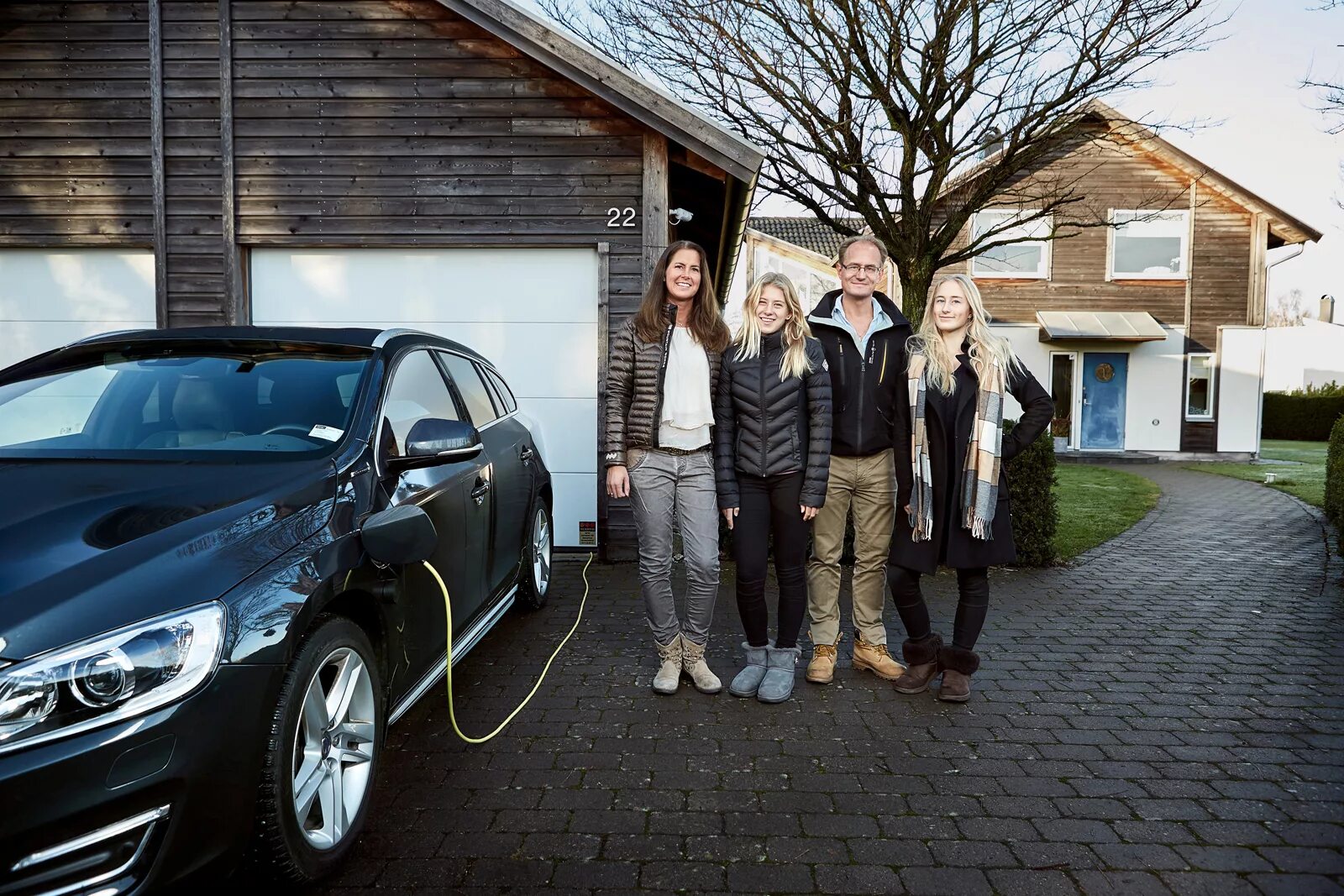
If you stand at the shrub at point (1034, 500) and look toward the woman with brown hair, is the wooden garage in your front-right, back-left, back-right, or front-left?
front-right

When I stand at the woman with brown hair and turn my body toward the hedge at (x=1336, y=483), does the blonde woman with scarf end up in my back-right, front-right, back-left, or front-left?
front-right

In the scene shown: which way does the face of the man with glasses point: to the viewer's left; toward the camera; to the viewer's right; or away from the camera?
toward the camera

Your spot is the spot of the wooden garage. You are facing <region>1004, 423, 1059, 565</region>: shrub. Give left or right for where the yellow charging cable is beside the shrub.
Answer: right

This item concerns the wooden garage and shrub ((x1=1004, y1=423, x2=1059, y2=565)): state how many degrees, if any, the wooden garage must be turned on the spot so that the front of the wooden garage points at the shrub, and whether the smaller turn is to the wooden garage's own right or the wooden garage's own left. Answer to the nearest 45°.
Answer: approximately 90° to the wooden garage's own left

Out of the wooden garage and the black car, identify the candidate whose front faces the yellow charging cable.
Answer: the wooden garage

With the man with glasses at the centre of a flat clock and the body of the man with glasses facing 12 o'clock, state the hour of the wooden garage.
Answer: The wooden garage is roughly at 4 o'clock from the man with glasses.

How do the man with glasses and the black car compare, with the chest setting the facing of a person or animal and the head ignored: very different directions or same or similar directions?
same or similar directions

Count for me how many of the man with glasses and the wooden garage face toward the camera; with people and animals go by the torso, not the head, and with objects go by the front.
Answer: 2

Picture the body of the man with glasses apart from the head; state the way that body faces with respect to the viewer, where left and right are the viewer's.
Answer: facing the viewer

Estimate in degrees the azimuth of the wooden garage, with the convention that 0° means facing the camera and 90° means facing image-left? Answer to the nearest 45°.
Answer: approximately 0°

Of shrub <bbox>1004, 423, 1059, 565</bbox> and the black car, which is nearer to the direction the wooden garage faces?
the black car

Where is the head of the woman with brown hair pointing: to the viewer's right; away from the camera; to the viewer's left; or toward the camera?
toward the camera

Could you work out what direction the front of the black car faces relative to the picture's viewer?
facing the viewer and to the left of the viewer

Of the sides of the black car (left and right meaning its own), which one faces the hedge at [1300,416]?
back

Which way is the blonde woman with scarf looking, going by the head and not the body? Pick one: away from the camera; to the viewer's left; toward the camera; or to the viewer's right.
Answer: toward the camera
